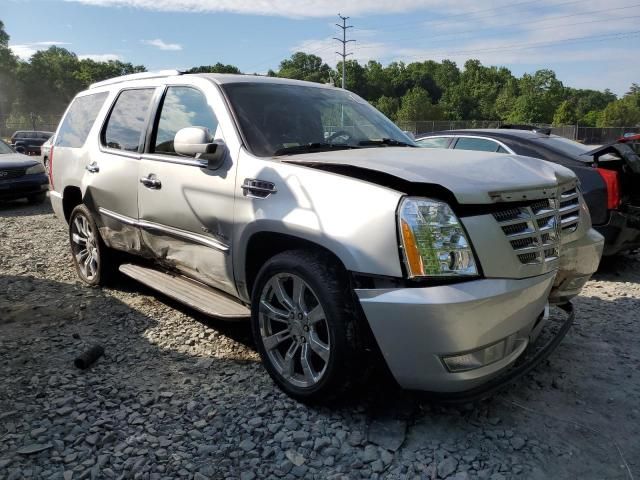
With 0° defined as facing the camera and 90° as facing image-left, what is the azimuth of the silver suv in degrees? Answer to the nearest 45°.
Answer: approximately 315°

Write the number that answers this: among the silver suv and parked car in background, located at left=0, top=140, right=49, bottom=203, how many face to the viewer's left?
0

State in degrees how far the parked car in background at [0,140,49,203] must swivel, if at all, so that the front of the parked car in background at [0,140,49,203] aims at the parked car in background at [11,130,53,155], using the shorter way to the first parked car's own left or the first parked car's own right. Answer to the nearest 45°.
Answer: approximately 135° to the first parked car's own left

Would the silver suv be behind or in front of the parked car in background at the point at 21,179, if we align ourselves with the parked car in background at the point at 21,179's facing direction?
in front

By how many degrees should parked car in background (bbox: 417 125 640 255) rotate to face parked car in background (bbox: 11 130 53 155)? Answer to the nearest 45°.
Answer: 0° — it already faces it

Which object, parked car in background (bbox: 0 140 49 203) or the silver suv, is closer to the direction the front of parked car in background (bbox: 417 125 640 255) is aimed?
the parked car in background

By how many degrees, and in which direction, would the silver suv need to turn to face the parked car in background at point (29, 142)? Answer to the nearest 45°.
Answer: approximately 180°

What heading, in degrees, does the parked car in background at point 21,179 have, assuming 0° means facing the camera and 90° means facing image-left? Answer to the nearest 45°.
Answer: approximately 315°

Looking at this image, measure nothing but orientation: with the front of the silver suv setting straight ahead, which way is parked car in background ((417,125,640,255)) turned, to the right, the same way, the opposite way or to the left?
the opposite way

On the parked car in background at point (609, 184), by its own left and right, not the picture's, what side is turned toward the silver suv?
left

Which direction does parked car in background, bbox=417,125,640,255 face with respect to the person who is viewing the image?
facing away from the viewer and to the left of the viewer

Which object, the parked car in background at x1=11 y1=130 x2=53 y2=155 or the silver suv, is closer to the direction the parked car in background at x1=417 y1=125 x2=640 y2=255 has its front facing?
the parked car in background
